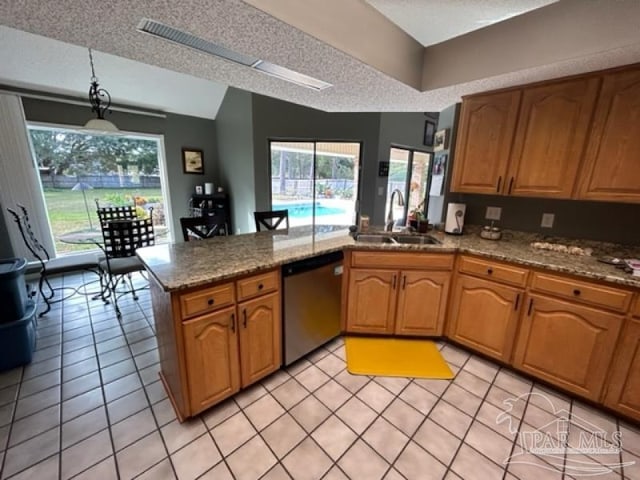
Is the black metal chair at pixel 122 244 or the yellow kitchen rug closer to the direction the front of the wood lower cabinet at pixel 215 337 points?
the yellow kitchen rug

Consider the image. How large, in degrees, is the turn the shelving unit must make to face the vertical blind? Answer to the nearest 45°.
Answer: approximately 90° to its right

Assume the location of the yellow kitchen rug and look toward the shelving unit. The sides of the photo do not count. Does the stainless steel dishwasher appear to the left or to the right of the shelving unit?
left

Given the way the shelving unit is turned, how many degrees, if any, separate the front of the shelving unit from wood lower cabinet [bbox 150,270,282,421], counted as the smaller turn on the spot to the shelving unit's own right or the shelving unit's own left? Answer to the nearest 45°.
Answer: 0° — it already faces it

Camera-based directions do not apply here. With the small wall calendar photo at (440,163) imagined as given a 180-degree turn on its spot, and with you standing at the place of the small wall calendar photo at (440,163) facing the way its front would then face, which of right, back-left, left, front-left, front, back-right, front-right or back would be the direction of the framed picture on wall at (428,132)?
front-left

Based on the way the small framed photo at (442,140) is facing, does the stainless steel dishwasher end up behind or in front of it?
in front

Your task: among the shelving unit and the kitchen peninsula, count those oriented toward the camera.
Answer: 2

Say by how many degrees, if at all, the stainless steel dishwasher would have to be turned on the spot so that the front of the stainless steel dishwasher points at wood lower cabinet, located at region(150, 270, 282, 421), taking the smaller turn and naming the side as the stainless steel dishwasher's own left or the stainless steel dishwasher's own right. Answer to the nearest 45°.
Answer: approximately 90° to the stainless steel dishwasher's own right

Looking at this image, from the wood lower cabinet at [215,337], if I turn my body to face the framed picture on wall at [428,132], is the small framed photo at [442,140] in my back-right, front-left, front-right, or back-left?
front-right

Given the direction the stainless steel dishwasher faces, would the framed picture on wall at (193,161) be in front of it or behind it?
behind

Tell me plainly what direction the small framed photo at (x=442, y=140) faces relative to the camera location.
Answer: facing the viewer and to the left of the viewer

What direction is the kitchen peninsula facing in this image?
toward the camera

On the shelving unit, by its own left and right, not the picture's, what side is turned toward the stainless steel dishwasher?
front

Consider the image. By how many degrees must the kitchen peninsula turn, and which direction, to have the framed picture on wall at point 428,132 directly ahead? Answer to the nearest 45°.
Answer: approximately 180°

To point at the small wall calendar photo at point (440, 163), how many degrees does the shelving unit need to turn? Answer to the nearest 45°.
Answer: approximately 45° to its left

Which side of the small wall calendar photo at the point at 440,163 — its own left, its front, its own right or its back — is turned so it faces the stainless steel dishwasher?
front

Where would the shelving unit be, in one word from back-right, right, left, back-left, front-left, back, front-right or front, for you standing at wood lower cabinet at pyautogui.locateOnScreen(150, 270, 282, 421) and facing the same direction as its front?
back-left
